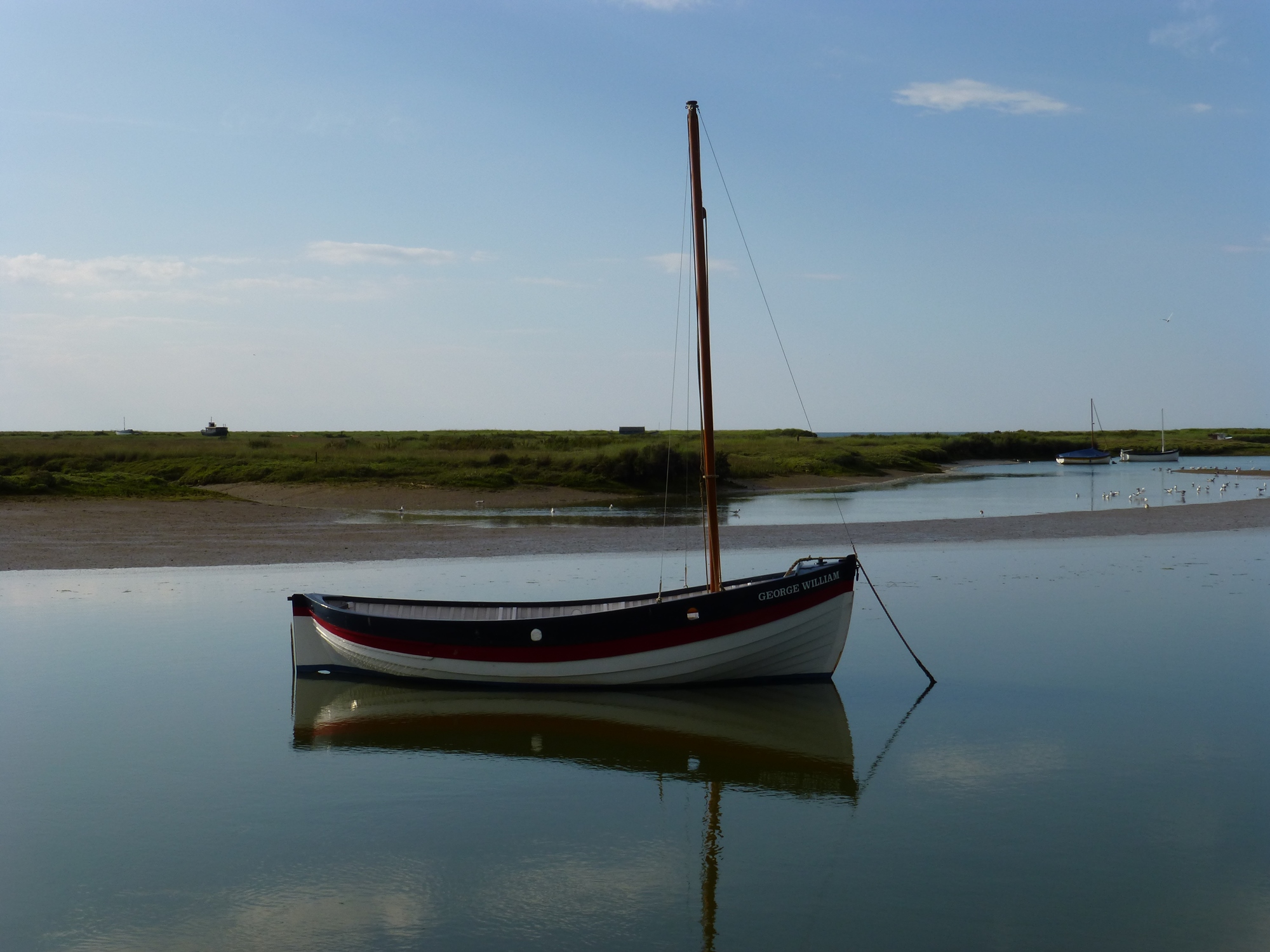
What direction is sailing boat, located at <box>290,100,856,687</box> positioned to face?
to the viewer's right
